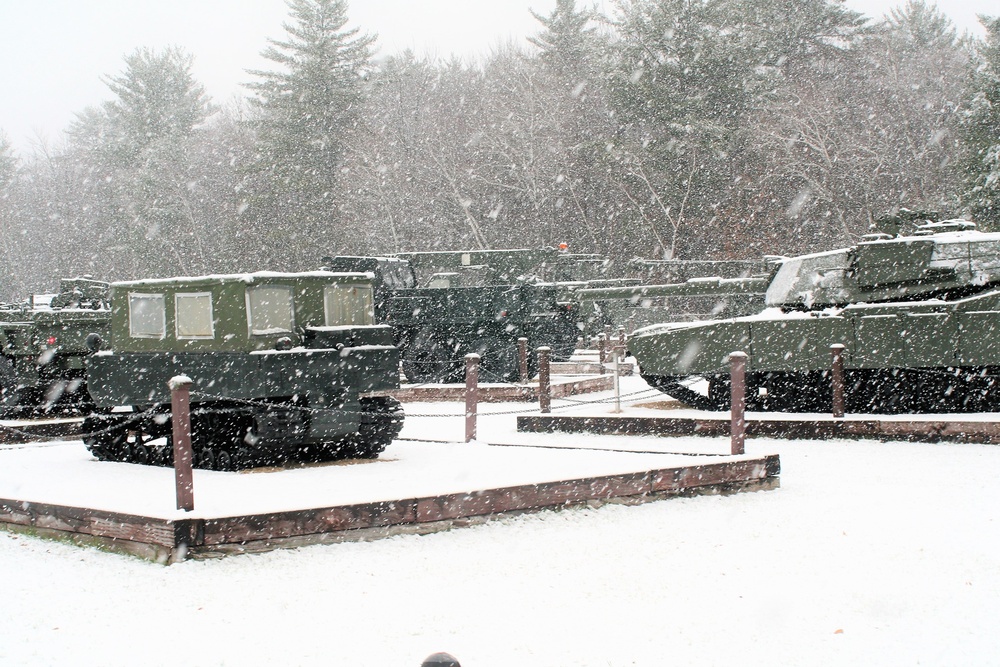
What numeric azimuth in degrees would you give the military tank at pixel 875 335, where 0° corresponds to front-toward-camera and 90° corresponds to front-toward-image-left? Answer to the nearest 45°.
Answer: approximately 90°

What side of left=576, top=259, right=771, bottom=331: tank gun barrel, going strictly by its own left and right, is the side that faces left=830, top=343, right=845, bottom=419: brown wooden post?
left

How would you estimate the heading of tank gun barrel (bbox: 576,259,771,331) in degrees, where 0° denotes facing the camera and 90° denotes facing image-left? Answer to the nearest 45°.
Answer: approximately 90°

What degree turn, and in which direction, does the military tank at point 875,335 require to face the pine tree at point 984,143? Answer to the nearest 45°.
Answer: approximately 90° to its right

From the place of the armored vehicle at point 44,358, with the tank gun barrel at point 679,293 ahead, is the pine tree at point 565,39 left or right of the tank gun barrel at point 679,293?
left

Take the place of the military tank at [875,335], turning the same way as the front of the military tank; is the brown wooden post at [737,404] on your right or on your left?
on your left

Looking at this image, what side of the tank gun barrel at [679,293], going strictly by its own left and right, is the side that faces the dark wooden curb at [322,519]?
left
